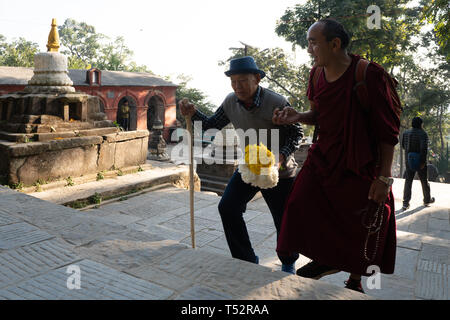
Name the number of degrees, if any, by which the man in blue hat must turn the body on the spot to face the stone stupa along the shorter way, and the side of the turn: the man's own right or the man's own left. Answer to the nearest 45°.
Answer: approximately 90° to the man's own right

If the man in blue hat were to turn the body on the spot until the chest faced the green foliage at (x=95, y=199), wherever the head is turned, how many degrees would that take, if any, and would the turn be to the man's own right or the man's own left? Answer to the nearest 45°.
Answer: approximately 90° to the man's own right

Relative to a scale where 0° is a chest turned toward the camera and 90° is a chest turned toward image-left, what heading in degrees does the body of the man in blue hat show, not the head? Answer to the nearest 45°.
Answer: approximately 45°

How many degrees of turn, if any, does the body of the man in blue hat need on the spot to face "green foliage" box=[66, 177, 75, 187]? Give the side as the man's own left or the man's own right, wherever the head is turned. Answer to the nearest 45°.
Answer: approximately 90° to the man's own right
